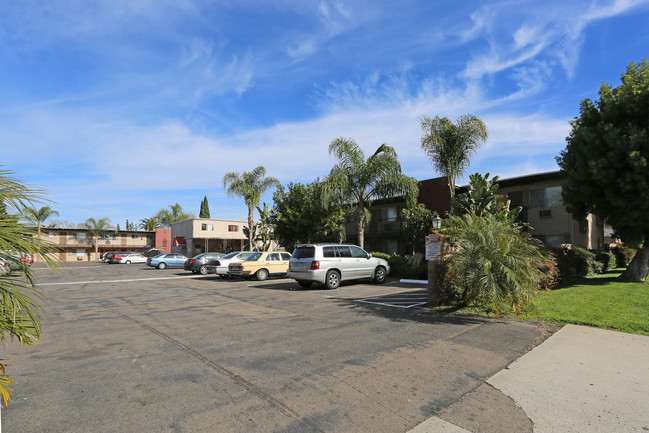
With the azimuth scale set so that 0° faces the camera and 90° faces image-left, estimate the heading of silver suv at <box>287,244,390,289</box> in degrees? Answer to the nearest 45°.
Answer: approximately 225°

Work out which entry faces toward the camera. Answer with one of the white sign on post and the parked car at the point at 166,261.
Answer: the white sign on post

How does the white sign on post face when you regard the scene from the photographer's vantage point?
facing the viewer

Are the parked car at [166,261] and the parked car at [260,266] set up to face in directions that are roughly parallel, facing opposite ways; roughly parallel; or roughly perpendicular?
roughly parallel

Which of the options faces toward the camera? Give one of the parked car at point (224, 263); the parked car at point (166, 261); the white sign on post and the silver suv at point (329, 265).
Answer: the white sign on post

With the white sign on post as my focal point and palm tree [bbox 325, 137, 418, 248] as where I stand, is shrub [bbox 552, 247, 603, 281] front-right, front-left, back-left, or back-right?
front-left
